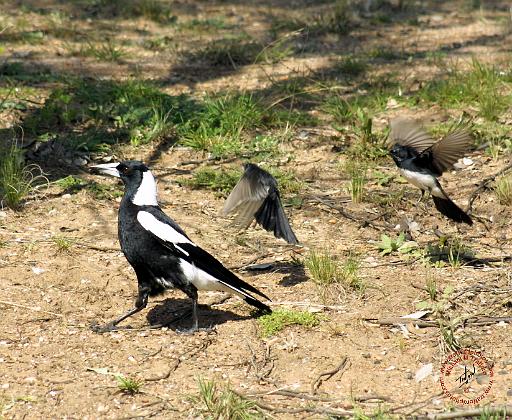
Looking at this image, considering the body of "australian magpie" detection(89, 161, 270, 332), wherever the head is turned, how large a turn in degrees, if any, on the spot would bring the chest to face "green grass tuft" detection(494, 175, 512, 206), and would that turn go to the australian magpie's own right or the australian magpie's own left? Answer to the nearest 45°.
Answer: approximately 135° to the australian magpie's own right

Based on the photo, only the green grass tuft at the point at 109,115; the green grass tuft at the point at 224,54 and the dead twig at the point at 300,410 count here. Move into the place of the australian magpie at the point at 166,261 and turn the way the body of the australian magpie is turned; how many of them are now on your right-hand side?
2

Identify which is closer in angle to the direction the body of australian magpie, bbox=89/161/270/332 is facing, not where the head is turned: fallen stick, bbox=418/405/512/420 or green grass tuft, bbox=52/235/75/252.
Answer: the green grass tuft

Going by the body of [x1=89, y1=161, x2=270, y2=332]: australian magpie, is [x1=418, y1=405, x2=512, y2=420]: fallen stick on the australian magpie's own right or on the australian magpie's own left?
on the australian magpie's own left

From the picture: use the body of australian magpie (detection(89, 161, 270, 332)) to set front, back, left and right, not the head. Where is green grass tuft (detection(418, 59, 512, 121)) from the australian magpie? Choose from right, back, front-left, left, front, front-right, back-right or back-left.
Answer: back-right

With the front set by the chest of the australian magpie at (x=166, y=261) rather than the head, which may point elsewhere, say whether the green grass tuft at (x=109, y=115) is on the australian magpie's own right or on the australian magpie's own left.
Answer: on the australian magpie's own right

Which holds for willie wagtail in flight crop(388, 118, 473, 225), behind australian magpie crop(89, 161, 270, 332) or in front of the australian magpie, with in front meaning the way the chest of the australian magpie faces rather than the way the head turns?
behind

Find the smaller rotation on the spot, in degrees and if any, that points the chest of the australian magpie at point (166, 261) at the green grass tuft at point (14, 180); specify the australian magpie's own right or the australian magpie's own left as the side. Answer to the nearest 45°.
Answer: approximately 45° to the australian magpie's own right

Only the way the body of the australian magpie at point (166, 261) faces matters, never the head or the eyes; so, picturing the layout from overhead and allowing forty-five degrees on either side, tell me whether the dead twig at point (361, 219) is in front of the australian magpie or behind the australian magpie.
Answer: behind

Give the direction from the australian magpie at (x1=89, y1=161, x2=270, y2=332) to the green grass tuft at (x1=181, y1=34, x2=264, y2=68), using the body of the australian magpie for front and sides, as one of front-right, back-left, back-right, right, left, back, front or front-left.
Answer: right

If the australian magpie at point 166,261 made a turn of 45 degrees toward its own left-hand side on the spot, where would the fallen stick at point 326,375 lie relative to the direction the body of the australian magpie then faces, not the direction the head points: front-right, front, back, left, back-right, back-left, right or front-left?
left

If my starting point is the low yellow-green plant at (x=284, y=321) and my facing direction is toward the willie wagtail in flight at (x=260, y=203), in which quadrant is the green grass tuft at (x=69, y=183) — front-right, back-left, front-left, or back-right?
front-left

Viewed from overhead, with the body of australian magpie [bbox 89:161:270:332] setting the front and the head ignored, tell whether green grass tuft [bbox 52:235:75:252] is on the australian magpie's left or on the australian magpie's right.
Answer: on the australian magpie's right

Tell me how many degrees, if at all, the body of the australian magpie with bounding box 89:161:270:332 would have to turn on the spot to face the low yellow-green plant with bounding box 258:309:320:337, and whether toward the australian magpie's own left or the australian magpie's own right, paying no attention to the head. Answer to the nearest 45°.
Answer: approximately 135° to the australian magpie's own left

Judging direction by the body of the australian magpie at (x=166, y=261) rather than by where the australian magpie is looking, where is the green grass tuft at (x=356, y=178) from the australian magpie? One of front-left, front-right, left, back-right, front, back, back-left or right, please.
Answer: back-right

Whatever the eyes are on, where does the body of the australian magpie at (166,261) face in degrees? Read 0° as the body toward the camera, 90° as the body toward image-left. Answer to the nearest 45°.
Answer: approximately 90°

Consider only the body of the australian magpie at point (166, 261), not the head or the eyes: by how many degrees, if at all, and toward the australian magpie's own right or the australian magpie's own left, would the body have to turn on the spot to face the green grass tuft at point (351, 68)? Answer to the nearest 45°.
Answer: approximately 135° to the australian magpie's own right

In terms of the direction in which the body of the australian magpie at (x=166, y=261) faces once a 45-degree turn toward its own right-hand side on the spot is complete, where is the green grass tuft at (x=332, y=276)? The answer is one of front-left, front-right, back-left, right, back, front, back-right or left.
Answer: back-right

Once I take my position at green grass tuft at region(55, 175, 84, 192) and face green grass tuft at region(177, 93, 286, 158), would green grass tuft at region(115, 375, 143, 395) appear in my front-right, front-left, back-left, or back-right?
back-right

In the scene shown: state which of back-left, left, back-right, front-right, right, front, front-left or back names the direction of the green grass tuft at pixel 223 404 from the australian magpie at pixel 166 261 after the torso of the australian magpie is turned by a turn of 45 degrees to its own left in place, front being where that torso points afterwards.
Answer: front-left
